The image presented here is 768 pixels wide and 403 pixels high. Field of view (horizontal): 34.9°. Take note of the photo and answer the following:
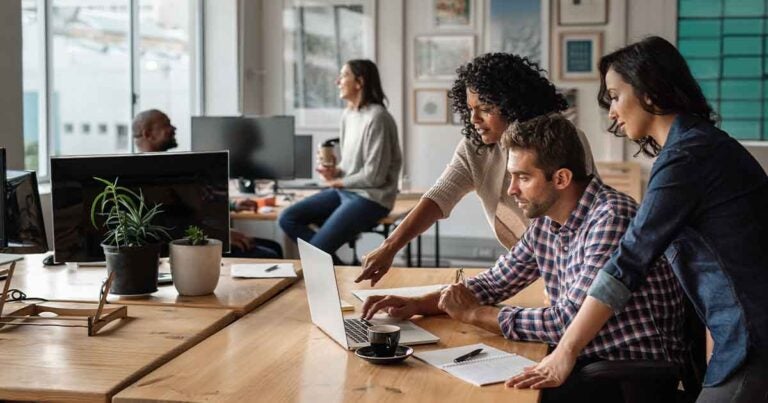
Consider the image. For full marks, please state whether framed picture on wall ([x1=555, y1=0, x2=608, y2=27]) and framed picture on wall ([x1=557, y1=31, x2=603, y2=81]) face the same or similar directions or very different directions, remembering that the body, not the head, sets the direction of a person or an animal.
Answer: same or similar directions

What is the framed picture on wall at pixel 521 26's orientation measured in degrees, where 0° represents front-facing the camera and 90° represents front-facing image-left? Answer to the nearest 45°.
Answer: approximately 0°

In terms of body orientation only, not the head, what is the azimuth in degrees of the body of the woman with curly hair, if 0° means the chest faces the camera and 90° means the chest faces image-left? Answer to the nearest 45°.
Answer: approximately 45°

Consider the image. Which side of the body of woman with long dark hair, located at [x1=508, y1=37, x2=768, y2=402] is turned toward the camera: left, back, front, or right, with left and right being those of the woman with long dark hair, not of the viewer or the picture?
left

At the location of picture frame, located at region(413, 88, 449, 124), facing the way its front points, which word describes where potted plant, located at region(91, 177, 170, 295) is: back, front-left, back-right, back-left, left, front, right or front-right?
front

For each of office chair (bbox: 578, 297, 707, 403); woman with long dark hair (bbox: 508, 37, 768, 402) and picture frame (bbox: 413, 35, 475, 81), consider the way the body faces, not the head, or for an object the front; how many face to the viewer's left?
2

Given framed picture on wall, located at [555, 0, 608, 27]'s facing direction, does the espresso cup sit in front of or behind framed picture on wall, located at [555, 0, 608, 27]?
in front

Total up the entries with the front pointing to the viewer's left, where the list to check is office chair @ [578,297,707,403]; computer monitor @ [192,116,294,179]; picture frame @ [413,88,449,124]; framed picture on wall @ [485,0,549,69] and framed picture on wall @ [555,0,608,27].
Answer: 1

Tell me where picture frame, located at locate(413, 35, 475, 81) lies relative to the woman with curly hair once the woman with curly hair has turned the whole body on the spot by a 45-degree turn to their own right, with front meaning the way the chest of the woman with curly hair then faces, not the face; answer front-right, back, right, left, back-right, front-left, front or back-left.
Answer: right

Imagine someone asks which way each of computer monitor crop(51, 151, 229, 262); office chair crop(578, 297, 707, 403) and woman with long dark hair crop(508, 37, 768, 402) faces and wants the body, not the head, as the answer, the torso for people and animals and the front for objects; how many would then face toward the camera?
1

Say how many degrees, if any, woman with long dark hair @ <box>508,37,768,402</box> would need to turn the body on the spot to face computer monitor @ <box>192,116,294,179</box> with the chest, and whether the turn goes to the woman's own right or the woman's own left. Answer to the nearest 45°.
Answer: approximately 45° to the woman's own right

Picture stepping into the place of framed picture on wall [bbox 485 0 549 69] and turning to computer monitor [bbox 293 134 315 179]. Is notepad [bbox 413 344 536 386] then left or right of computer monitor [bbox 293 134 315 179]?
left

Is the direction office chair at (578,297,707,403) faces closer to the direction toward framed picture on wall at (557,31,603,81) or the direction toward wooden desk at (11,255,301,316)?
the wooden desk

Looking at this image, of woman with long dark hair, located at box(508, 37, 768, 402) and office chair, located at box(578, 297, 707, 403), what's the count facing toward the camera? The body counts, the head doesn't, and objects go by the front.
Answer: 0

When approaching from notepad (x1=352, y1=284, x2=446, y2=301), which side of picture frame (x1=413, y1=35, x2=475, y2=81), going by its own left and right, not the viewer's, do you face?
front

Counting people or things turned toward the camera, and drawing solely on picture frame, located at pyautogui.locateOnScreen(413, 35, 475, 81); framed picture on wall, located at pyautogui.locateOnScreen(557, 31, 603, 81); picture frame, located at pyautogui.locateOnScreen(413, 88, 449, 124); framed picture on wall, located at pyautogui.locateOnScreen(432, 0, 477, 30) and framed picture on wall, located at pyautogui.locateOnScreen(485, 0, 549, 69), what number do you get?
5

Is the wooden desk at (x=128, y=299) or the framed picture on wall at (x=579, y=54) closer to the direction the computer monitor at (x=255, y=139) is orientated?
the wooden desk

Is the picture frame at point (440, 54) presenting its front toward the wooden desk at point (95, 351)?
yes

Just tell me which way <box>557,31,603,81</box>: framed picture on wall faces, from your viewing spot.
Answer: facing the viewer

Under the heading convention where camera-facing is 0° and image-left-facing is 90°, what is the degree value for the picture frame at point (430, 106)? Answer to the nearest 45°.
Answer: approximately 0°
